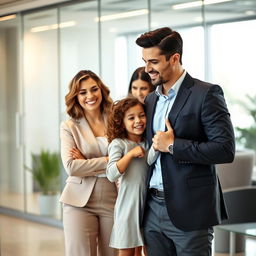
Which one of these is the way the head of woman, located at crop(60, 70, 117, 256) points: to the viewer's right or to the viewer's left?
to the viewer's right

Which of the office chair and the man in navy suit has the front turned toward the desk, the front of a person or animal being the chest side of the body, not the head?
the office chair

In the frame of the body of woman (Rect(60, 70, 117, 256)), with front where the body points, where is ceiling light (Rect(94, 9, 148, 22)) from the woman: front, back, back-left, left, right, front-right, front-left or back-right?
back-left

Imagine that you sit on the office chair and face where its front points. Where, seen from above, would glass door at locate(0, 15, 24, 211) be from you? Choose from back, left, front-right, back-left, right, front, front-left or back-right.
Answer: back-right

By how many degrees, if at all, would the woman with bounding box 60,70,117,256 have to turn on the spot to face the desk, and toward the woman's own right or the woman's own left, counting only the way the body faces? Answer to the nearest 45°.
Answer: approximately 90° to the woman's own left

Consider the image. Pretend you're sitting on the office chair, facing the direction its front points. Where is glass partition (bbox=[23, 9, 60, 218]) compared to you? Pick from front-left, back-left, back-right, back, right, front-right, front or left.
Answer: back-right

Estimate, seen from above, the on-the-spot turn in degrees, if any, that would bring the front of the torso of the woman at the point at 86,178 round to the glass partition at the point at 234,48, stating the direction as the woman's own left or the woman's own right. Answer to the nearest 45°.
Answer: approximately 90° to the woman's own left
